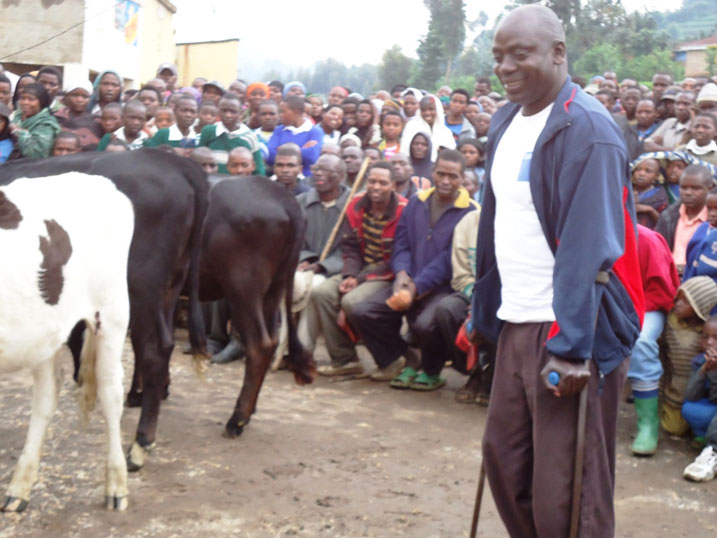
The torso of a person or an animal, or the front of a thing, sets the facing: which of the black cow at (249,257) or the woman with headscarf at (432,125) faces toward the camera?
the woman with headscarf

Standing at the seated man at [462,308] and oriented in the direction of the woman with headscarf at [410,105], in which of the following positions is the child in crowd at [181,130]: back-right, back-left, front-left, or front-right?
front-left

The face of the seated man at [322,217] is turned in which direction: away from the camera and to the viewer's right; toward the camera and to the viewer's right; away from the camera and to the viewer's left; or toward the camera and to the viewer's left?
toward the camera and to the viewer's left

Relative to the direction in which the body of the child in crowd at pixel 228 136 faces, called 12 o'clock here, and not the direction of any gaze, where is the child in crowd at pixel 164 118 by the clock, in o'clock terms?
the child in crowd at pixel 164 118 is roughly at 5 o'clock from the child in crowd at pixel 228 136.

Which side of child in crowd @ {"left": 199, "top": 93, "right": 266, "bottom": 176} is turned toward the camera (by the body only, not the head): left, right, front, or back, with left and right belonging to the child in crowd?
front

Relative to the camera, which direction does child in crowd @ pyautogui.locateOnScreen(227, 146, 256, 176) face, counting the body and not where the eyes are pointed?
toward the camera

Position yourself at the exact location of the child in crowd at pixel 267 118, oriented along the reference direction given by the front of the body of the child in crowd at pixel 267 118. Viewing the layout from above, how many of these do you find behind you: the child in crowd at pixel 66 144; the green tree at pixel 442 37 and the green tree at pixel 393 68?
2

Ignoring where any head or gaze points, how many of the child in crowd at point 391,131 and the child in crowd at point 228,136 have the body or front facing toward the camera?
2

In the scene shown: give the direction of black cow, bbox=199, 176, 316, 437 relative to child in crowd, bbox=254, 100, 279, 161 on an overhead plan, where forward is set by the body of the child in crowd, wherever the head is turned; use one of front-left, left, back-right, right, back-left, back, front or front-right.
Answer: front

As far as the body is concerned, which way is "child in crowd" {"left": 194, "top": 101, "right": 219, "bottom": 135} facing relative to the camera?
toward the camera

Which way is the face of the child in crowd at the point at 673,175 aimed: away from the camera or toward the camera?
toward the camera

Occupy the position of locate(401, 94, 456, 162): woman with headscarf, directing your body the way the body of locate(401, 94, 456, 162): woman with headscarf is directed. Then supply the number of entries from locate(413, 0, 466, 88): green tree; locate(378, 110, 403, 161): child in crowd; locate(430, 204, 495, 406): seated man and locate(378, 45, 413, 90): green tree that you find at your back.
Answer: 2

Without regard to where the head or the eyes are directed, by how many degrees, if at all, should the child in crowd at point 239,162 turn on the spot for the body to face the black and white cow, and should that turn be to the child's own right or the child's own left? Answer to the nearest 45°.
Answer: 0° — they already face it

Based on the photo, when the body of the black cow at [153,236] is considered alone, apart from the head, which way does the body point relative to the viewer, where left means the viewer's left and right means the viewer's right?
facing to the left of the viewer

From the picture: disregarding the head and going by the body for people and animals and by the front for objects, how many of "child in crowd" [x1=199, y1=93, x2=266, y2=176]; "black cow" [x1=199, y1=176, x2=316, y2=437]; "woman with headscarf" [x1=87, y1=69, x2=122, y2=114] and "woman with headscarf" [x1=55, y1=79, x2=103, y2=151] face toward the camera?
3

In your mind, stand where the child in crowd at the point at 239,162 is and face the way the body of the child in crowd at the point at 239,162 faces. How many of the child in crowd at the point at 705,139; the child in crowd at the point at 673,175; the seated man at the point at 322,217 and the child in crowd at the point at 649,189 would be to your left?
4
